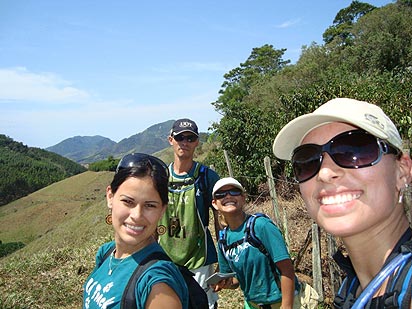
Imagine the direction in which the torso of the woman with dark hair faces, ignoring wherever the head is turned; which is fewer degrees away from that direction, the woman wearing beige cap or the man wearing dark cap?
the woman wearing beige cap

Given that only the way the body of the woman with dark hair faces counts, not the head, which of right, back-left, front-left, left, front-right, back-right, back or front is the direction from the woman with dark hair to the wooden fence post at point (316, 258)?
back

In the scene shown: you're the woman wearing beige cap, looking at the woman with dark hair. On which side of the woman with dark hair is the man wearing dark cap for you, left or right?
right

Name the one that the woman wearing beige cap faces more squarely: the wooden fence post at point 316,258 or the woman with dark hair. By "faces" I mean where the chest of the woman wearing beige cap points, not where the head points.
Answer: the woman with dark hair

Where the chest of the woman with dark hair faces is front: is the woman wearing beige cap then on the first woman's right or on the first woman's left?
on the first woman's left

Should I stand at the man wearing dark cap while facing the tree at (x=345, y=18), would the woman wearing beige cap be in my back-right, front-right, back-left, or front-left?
back-right

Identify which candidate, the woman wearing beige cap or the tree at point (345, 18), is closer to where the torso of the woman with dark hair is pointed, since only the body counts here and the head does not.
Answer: the woman wearing beige cap

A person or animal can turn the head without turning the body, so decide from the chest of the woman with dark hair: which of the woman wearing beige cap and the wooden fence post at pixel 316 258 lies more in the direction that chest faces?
the woman wearing beige cap

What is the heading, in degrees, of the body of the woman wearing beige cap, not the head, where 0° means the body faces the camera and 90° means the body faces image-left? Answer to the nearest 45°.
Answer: approximately 45°

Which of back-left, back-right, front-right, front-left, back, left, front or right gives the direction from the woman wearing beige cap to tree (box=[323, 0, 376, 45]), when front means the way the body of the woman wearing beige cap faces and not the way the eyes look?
back-right

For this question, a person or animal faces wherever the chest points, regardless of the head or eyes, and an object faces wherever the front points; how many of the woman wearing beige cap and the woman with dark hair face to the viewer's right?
0

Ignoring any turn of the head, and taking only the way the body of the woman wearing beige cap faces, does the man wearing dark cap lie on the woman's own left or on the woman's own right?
on the woman's own right

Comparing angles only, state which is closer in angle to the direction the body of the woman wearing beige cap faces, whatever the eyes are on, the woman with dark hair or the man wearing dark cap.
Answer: the woman with dark hair

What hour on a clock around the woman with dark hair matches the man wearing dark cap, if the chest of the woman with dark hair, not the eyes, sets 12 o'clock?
The man wearing dark cap is roughly at 5 o'clock from the woman with dark hair.

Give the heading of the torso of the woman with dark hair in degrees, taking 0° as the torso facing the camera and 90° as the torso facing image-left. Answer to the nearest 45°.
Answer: approximately 45°
